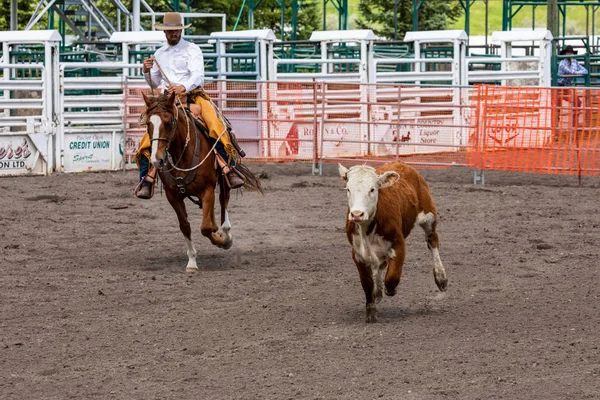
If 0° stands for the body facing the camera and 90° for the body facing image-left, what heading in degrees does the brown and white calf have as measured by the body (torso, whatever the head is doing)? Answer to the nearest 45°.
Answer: approximately 45°

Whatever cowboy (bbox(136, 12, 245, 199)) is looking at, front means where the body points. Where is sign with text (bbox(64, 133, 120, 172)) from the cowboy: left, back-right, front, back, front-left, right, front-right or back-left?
back

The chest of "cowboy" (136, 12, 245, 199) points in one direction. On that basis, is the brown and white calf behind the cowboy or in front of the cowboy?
in front

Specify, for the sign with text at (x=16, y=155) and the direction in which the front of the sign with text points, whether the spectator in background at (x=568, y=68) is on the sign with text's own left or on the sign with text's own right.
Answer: on the sign with text's own left

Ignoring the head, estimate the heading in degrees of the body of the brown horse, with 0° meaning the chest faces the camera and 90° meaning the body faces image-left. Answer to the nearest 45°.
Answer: approximately 45°

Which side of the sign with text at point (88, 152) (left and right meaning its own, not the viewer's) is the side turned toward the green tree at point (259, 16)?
back

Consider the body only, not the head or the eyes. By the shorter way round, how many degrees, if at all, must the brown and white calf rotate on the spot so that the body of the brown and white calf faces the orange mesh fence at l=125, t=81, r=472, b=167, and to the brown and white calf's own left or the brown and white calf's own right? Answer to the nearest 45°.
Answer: approximately 135° to the brown and white calf's own right
